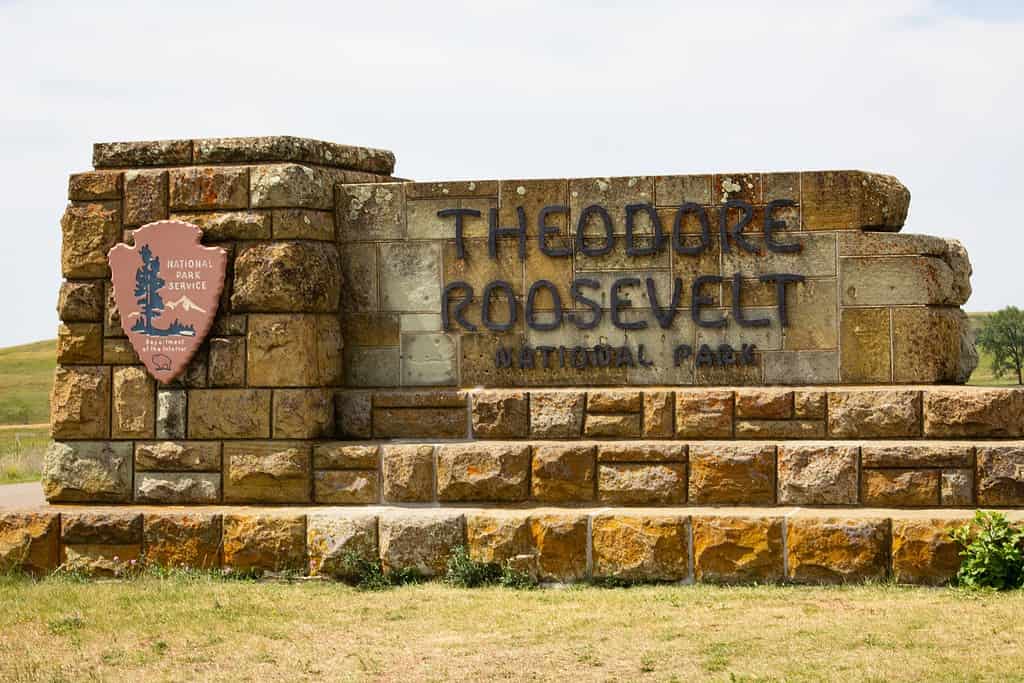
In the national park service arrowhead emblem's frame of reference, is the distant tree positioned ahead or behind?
behind

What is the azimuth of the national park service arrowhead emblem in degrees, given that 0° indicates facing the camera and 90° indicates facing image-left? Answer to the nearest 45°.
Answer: approximately 0°

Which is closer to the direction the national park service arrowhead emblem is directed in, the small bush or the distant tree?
the small bush

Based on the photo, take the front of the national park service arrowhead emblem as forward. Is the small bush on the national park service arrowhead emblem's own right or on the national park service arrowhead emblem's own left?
on the national park service arrowhead emblem's own left
